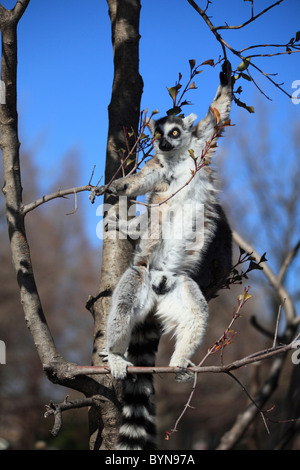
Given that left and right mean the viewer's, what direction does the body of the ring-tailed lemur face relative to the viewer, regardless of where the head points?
facing the viewer and to the left of the viewer
